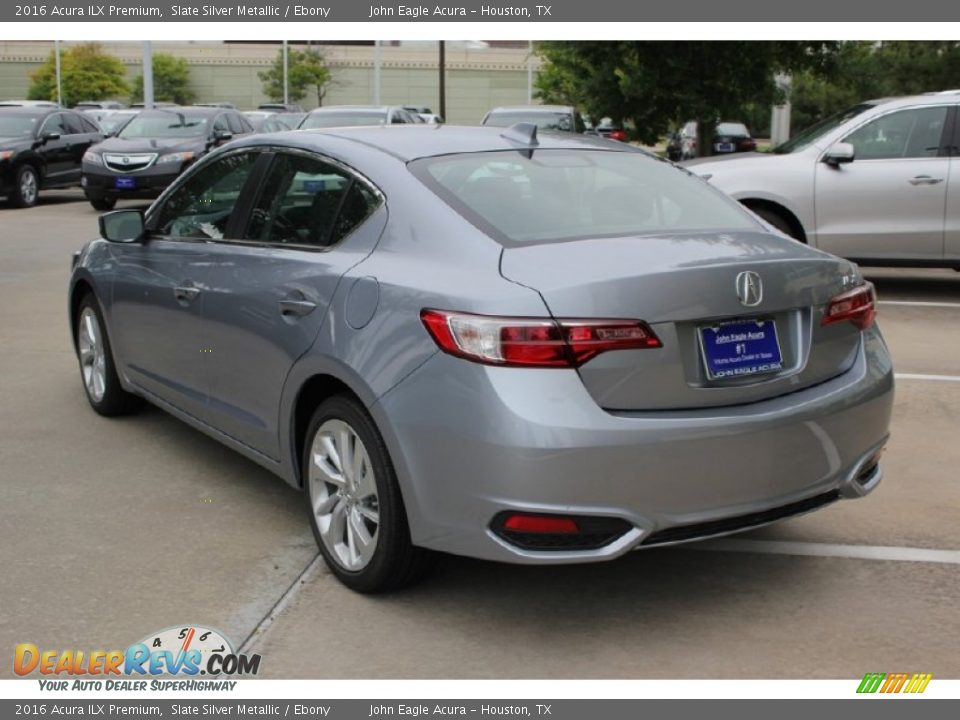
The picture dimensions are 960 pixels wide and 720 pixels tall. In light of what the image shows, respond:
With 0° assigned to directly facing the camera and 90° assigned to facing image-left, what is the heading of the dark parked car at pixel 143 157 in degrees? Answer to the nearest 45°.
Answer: approximately 45°

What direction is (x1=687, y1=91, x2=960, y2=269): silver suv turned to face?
to the viewer's left

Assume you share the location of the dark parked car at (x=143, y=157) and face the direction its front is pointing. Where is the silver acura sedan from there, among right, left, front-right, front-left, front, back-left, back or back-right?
front-left

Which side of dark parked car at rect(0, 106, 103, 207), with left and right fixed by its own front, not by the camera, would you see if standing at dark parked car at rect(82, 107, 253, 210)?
left

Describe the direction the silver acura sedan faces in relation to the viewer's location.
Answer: facing away from the viewer and to the left of the viewer

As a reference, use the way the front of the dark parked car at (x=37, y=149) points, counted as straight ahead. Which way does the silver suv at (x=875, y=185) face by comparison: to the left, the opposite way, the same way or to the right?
to the right

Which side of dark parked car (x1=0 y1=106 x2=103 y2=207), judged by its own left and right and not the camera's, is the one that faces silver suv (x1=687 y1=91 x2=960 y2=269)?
left
